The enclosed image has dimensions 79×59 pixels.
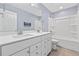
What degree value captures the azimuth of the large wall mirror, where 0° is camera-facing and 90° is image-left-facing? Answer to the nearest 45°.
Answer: approximately 315°

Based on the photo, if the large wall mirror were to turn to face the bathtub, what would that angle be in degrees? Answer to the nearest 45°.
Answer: approximately 45° to its left
